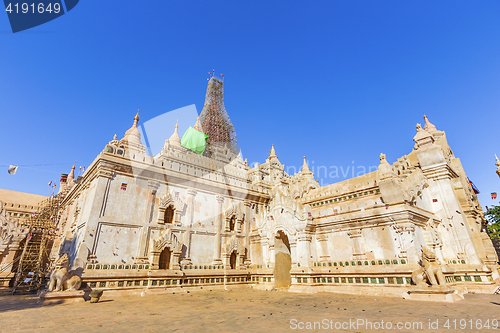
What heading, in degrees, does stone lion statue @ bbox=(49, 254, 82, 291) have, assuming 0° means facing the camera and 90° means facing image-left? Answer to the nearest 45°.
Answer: approximately 45°

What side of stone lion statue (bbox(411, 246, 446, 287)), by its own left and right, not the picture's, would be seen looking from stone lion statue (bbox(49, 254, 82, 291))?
right

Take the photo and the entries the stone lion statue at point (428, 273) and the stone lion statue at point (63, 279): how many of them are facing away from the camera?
0

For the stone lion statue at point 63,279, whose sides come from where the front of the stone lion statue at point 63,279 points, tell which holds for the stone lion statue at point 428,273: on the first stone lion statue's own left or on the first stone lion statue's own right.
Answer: on the first stone lion statue's own left

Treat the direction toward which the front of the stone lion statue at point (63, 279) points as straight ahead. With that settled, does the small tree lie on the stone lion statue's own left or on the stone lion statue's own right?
on the stone lion statue's own left

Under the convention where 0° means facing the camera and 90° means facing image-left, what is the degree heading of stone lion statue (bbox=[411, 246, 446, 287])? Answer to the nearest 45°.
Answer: approximately 315°

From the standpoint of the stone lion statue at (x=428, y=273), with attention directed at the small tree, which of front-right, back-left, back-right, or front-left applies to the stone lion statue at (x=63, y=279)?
back-left

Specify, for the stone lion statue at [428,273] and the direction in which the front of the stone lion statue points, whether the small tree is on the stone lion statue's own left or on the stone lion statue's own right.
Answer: on the stone lion statue's own left
